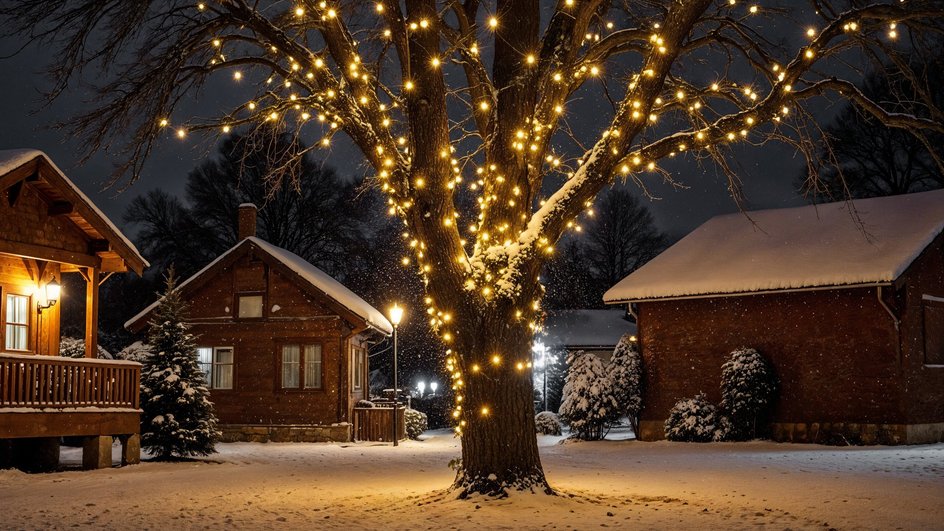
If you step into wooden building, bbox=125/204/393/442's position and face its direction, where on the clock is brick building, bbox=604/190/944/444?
brick building, bbox=604/190/944/444 is roughly at 10 o'clock from wooden building, bbox=125/204/393/442.

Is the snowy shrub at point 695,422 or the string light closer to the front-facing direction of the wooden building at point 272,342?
the string light

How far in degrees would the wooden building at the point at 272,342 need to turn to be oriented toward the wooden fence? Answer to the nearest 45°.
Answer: approximately 90° to its left

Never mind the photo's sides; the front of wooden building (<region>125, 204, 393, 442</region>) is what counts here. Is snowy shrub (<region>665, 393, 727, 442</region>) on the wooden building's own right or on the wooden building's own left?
on the wooden building's own left

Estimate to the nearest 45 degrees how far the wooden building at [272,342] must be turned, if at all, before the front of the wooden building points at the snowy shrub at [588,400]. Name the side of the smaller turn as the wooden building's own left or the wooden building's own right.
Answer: approximately 45° to the wooden building's own left

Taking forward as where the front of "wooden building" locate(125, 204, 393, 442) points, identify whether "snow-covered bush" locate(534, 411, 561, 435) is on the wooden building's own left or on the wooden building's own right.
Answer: on the wooden building's own left

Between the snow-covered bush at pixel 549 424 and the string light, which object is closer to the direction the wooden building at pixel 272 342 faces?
the string light

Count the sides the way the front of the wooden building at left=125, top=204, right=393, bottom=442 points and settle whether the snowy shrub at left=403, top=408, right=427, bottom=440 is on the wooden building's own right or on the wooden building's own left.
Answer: on the wooden building's own left

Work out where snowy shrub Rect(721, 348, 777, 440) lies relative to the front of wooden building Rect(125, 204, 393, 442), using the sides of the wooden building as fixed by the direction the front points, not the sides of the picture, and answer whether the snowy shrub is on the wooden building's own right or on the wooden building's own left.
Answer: on the wooden building's own left

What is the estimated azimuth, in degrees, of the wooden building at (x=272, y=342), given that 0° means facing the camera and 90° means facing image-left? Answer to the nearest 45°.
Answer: approximately 0°
